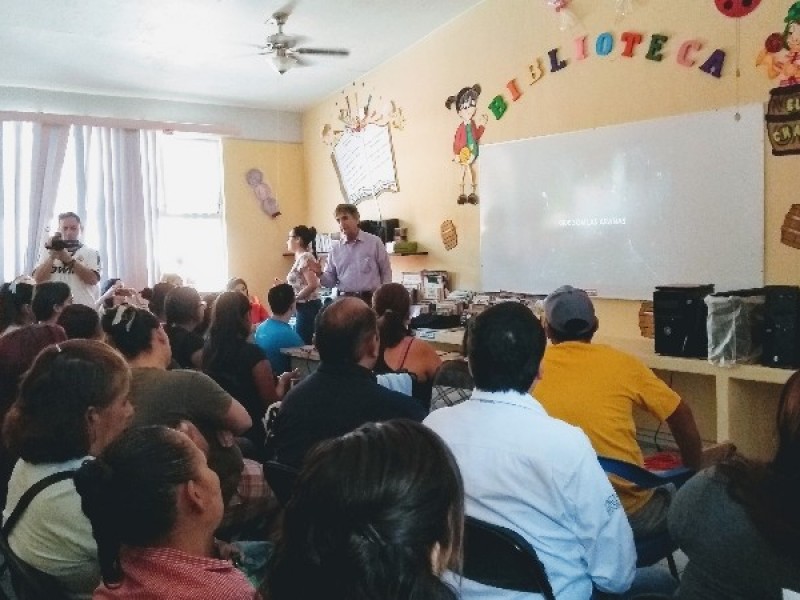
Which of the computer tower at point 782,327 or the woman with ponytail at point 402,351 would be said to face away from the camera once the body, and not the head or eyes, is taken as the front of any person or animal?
the woman with ponytail

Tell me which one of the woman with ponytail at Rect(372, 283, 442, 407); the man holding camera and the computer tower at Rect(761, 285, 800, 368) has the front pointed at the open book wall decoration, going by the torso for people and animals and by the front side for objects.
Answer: the woman with ponytail

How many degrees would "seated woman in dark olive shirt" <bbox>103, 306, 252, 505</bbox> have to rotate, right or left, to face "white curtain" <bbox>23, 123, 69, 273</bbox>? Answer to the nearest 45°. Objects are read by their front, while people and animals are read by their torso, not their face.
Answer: approximately 45° to their left

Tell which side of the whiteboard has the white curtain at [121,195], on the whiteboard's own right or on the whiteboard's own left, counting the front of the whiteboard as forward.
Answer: on the whiteboard's own right

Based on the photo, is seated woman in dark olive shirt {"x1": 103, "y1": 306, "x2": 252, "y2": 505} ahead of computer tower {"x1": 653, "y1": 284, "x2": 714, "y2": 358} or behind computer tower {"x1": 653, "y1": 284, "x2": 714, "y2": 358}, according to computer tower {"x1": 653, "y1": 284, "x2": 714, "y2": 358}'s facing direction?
ahead

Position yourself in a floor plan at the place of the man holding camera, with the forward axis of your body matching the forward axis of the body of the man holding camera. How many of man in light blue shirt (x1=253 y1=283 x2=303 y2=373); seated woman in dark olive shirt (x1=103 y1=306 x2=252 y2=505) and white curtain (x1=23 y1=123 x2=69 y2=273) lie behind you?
1

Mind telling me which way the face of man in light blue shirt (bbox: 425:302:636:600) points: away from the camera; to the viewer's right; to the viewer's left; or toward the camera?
away from the camera

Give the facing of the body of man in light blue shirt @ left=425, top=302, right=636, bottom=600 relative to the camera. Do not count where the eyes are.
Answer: away from the camera

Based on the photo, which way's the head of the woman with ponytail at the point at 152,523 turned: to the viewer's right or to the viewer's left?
to the viewer's right

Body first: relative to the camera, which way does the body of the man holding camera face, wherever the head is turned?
toward the camera

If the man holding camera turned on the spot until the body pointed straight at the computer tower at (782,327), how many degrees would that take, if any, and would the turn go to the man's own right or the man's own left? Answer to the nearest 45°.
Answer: approximately 45° to the man's own left

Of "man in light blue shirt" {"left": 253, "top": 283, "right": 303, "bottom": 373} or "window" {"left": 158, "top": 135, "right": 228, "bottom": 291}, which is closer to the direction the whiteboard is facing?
the man in light blue shirt

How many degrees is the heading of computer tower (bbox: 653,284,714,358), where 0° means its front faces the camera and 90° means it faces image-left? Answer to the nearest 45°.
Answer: approximately 45°

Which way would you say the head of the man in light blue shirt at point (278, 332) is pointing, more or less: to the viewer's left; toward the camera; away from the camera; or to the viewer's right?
away from the camera
